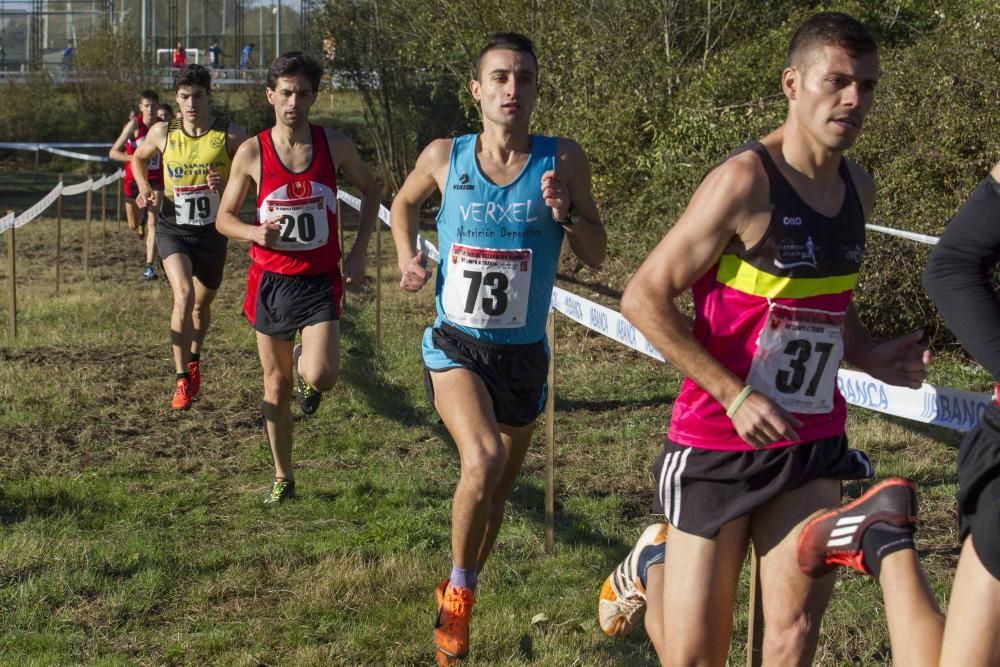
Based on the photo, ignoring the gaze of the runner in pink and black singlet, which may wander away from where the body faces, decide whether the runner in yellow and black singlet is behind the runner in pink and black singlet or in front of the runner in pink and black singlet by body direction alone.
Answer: behind

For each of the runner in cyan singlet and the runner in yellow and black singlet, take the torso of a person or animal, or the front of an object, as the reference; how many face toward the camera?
2

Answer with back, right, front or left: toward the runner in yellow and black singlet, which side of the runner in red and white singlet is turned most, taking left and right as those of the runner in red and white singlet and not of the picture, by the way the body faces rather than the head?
back

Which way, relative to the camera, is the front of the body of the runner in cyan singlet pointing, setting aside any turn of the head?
toward the camera

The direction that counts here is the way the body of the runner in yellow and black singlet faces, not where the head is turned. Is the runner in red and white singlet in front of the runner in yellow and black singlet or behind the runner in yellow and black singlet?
in front

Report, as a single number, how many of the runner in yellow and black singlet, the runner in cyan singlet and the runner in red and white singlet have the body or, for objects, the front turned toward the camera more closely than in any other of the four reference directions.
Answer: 3

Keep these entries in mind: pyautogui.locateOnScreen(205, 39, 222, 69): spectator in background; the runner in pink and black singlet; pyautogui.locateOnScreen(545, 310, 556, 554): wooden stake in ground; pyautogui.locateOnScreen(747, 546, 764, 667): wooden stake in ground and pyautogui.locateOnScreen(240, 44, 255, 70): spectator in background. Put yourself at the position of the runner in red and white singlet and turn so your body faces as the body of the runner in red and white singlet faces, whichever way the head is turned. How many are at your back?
2

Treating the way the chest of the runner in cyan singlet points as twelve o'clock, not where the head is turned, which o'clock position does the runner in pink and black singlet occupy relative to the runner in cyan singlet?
The runner in pink and black singlet is roughly at 11 o'clock from the runner in cyan singlet.

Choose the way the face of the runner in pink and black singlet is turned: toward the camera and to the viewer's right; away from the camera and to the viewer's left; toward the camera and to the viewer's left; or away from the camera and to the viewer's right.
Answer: toward the camera and to the viewer's right

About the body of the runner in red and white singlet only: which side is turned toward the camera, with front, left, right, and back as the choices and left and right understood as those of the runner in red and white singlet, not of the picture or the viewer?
front

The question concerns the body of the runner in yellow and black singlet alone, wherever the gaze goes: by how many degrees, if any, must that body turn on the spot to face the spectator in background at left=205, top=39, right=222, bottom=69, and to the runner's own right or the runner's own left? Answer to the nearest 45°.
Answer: approximately 180°

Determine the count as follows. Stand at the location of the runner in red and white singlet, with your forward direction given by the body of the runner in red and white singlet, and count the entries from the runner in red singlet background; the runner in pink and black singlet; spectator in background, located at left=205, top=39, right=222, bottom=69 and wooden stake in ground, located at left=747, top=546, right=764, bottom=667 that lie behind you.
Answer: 2

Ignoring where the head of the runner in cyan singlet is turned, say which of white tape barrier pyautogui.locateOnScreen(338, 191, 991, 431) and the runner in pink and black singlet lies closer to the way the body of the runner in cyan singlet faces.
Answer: the runner in pink and black singlet
